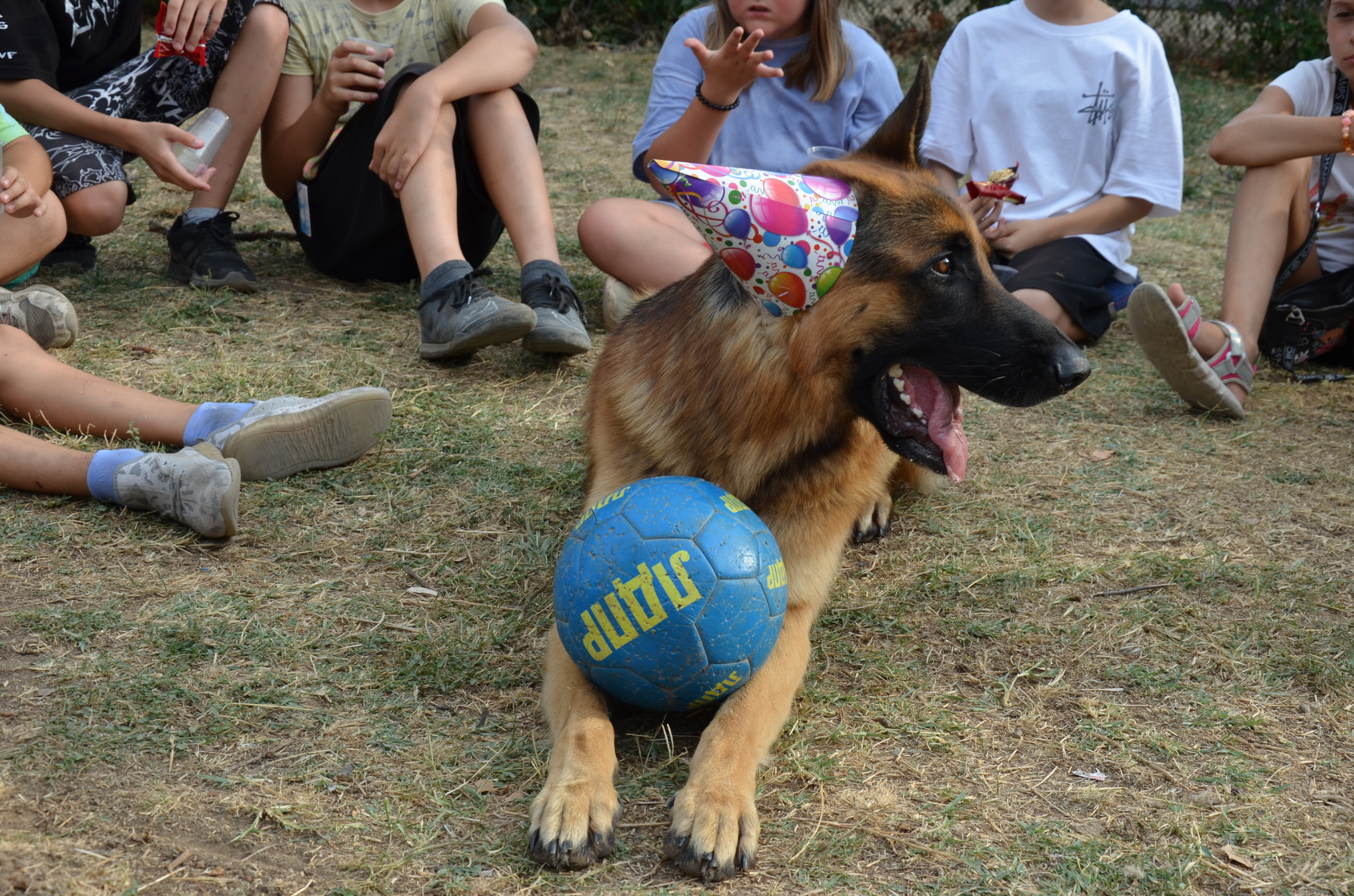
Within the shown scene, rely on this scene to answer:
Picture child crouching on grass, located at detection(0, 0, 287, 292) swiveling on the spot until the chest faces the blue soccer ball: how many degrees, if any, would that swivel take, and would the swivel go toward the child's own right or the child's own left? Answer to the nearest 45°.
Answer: approximately 45° to the child's own right

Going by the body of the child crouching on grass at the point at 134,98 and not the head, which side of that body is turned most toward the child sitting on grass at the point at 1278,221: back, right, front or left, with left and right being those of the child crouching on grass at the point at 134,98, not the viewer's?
front

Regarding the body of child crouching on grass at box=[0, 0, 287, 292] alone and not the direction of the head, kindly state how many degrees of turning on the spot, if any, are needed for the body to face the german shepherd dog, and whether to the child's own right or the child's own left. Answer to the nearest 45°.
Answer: approximately 45° to the child's own right

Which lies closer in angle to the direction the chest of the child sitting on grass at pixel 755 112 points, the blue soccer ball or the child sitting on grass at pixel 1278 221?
the blue soccer ball

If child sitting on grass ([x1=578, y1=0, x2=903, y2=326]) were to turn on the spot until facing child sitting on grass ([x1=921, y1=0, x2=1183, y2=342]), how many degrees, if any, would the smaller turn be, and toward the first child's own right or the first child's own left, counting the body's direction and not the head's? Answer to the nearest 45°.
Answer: approximately 90° to the first child's own left

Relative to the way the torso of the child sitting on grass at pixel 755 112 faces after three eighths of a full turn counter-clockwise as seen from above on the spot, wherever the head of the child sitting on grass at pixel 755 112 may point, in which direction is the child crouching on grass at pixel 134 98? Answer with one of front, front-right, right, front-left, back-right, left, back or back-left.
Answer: back-left

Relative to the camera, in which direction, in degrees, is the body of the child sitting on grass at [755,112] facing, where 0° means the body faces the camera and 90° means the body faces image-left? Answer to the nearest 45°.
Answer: approximately 0°

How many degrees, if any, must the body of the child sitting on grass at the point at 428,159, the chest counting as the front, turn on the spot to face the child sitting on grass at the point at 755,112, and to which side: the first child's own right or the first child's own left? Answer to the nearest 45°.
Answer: approximately 45° to the first child's own left

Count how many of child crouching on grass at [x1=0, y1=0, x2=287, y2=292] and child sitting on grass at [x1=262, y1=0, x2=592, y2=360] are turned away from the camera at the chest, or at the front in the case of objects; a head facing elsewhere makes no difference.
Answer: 0

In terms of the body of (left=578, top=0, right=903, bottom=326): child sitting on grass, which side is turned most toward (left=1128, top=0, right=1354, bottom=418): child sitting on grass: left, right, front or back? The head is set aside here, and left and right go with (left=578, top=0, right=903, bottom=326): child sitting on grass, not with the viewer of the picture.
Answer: left

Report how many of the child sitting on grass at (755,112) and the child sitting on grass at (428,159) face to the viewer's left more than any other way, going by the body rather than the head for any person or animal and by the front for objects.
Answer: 0

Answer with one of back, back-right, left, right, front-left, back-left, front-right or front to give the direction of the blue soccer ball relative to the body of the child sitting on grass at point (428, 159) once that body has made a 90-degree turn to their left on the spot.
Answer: back-right

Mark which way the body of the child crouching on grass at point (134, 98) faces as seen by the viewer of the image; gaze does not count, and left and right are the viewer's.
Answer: facing the viewer and to the right of the viewer
